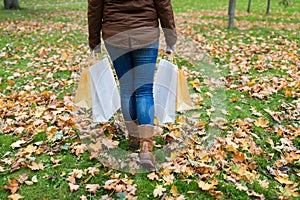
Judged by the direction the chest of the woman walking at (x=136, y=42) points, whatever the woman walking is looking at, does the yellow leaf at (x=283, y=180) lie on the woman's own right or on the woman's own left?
on the woman's own right

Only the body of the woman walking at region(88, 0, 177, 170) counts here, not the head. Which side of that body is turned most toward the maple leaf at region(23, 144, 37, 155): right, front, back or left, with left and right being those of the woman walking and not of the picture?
left

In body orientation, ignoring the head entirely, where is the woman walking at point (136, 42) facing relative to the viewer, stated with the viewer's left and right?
facing away from the viewer
